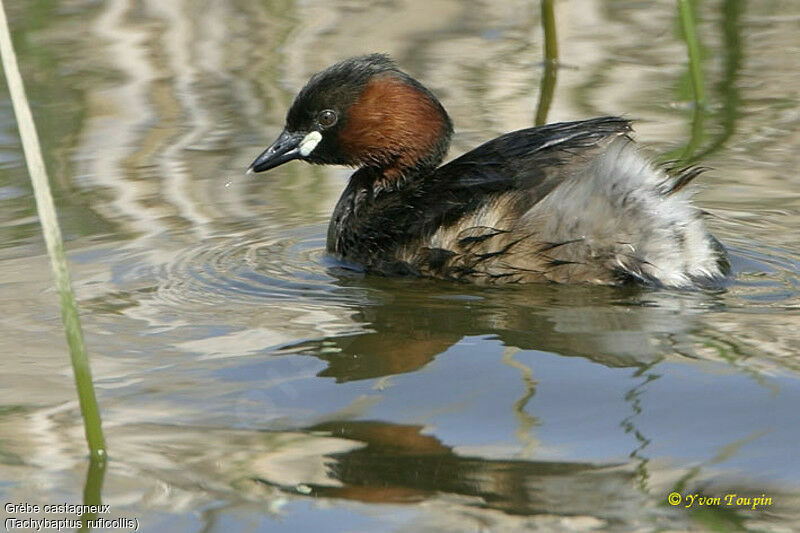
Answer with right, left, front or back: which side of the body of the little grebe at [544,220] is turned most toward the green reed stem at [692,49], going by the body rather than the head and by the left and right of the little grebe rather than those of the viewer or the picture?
right

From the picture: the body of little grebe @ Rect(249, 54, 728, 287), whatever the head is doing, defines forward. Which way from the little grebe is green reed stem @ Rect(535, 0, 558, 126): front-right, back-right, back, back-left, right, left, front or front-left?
right

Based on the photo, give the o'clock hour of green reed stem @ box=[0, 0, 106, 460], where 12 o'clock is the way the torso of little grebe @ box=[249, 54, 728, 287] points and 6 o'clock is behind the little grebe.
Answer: The green reed stem is roughly at 10 o'clock from the little grebe.

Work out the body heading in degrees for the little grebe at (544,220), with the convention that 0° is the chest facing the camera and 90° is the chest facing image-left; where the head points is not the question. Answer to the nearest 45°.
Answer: approximately 90°
